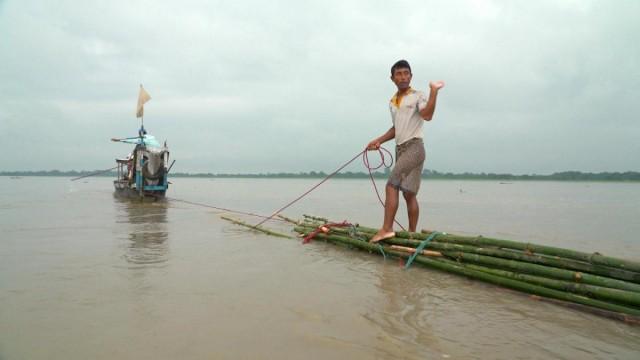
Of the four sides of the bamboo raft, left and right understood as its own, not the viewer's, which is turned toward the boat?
front

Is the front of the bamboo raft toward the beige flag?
yes

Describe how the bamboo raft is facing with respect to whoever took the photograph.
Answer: facing away from the viewer and to the left of the viewer
